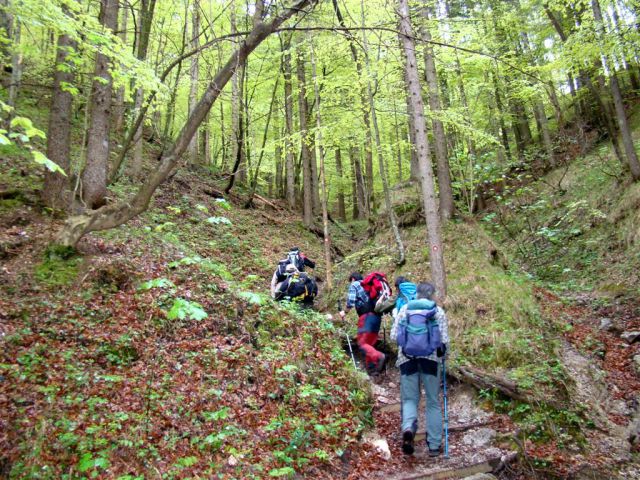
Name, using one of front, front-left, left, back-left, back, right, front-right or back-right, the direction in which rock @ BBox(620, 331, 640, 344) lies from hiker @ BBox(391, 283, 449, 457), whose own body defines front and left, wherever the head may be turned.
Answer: front-right

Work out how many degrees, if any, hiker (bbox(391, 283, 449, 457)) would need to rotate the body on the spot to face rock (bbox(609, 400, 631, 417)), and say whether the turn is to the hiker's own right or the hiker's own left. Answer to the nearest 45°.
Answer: approximately 45° to the hiker's own right

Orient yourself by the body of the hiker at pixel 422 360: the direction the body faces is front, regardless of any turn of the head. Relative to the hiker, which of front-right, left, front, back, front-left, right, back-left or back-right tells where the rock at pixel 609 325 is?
front-right

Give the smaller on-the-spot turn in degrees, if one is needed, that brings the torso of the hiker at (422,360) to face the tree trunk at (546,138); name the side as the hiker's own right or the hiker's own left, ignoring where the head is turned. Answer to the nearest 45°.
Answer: approximately 45° to the hiker's own right

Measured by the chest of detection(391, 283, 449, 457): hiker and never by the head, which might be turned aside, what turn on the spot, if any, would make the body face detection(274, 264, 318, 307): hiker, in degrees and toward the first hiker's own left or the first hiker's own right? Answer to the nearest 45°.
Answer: approximately 45° to the first hiker's own left

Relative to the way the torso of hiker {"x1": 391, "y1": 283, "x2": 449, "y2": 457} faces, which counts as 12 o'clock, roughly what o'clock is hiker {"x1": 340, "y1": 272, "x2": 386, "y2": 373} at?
hiker {"x1": 340, "y1": 272, "x2": 386, "y2": 373} is roughly at 11 o'clock from hiker {"x1": 391, "y1": 283, "x2": 449, "y2": 457}.

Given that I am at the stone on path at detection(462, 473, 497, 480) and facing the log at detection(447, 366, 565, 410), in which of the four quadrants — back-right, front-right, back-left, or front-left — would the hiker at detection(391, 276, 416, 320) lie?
front-left

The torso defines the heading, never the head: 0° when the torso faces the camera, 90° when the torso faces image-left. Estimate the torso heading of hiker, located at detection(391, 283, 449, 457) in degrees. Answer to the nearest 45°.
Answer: approximately 180°

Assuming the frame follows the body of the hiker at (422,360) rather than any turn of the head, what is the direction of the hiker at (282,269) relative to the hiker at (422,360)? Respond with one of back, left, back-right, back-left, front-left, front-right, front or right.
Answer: front-left
